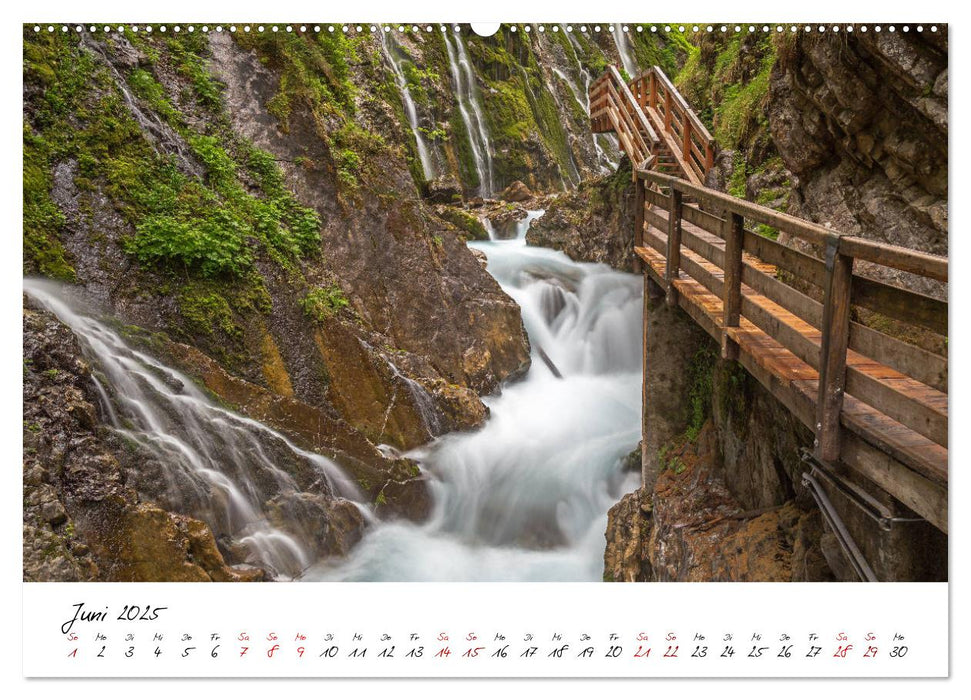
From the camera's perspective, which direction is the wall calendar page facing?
toward the camera
